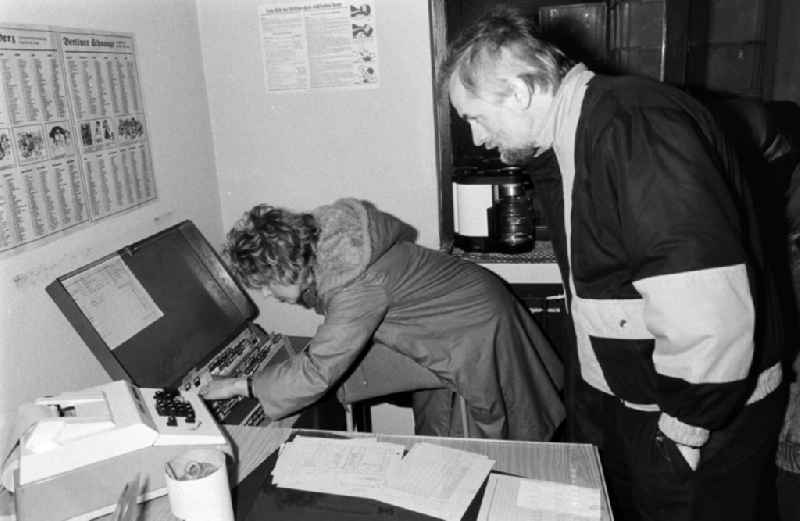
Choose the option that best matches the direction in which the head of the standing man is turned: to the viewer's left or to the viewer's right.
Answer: to the viewer's left

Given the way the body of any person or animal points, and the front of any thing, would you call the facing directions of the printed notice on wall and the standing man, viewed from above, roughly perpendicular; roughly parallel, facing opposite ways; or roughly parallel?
roughly perpendicular

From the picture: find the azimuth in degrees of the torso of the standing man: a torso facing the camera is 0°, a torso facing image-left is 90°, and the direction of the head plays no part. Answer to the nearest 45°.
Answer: approximately 90°

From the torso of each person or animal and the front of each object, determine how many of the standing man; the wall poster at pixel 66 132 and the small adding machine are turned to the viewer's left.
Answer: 1

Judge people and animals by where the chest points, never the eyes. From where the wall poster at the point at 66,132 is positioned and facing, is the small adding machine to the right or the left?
on its right

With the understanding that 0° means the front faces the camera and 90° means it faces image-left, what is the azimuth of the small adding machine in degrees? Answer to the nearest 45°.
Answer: approximately 225°

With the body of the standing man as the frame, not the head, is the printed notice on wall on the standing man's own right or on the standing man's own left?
on the standing man's own right
